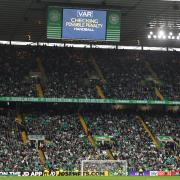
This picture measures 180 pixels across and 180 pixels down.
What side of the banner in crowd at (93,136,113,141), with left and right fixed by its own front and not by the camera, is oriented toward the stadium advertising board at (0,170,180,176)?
front

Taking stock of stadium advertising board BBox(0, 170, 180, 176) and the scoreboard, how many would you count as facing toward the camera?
2

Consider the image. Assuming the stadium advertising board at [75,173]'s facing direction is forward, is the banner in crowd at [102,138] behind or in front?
behind

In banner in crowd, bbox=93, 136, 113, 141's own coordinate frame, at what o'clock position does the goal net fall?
The goal net is roughly at 12 o'clock from the banner in crowd.

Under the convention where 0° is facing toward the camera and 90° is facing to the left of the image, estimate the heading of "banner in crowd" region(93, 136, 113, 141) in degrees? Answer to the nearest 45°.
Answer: approximately 0°
